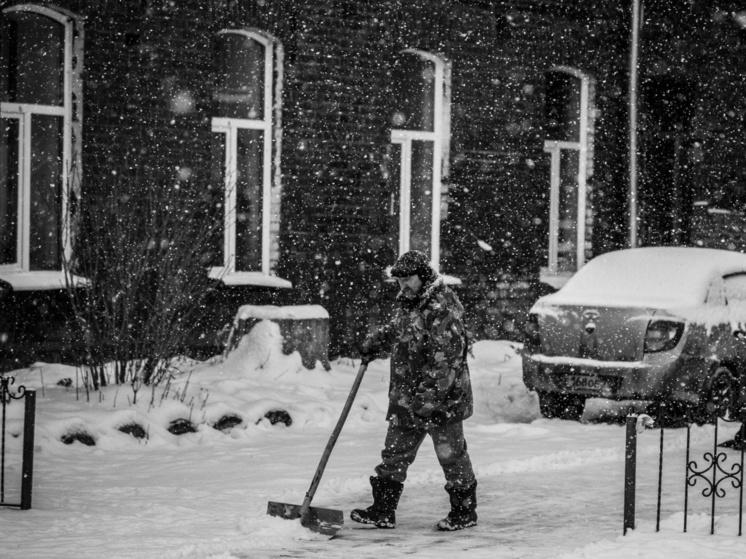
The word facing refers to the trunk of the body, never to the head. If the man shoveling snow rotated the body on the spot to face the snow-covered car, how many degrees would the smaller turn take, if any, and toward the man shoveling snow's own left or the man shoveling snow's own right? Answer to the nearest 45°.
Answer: approximately 135° to the man shoveling snow's own right

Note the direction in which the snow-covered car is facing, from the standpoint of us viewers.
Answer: facing away from the viewer and to the right of the viewer

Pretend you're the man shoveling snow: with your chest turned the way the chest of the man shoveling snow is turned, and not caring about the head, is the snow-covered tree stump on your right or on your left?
on your right

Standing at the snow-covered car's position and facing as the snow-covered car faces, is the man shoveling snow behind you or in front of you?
behind

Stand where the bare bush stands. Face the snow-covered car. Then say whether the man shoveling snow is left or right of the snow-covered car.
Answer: right

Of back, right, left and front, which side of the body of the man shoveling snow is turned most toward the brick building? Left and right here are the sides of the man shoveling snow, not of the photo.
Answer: right

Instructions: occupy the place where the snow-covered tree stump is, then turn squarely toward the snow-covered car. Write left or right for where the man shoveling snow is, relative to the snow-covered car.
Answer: right

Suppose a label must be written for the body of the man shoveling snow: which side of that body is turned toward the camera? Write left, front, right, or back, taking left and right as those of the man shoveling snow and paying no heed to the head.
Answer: left

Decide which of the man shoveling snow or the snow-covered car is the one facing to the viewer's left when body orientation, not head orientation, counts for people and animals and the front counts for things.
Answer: the man shoveling snow

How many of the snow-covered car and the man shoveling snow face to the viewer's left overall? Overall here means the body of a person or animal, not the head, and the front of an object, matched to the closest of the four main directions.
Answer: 1

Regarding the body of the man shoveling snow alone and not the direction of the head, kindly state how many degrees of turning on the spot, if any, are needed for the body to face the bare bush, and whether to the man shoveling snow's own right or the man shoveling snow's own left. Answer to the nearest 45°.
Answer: approximately 45° to the man shoveling snow's own right

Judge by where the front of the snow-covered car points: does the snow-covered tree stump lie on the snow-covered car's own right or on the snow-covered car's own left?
on the snow-covered car's own left
